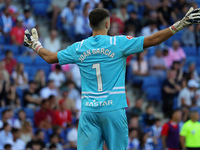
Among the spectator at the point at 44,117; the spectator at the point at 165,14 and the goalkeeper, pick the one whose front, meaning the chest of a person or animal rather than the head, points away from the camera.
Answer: the goalkeeper

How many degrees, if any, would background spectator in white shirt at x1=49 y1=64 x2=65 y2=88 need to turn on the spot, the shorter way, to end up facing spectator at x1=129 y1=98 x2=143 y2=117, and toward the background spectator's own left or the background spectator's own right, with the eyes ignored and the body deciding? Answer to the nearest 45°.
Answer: approximately 90° to the background spectator's own left

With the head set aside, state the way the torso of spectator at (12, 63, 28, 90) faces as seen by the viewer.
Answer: toward the camera

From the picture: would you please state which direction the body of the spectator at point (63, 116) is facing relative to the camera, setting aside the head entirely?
toward the camera

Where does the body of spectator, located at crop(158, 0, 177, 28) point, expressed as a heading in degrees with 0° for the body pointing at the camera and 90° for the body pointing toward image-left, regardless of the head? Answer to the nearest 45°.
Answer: approximately 0°

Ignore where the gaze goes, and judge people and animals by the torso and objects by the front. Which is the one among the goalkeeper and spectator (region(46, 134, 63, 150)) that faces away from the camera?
the goalkeeper

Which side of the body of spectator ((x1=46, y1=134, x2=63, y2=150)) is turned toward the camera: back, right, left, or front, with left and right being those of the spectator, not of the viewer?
front

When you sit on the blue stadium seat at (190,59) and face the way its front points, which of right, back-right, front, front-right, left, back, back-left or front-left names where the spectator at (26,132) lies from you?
front-right

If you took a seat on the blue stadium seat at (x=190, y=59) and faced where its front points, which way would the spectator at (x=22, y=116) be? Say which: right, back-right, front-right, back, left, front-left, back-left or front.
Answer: front-right

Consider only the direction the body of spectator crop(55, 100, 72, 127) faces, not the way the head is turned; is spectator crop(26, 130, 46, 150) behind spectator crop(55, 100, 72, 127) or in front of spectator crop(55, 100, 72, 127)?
in front

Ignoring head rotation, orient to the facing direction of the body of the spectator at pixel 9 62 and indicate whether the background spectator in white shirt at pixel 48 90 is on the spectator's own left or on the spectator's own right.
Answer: on the spectator's own left

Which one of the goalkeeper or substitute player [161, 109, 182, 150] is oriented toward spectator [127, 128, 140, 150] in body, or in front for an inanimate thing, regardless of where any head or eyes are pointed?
the goalkeeper

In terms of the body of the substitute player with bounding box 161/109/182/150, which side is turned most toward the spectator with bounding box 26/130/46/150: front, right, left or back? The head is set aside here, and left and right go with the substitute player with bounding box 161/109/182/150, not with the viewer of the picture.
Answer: right

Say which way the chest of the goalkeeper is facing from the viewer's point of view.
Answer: away from the camera
